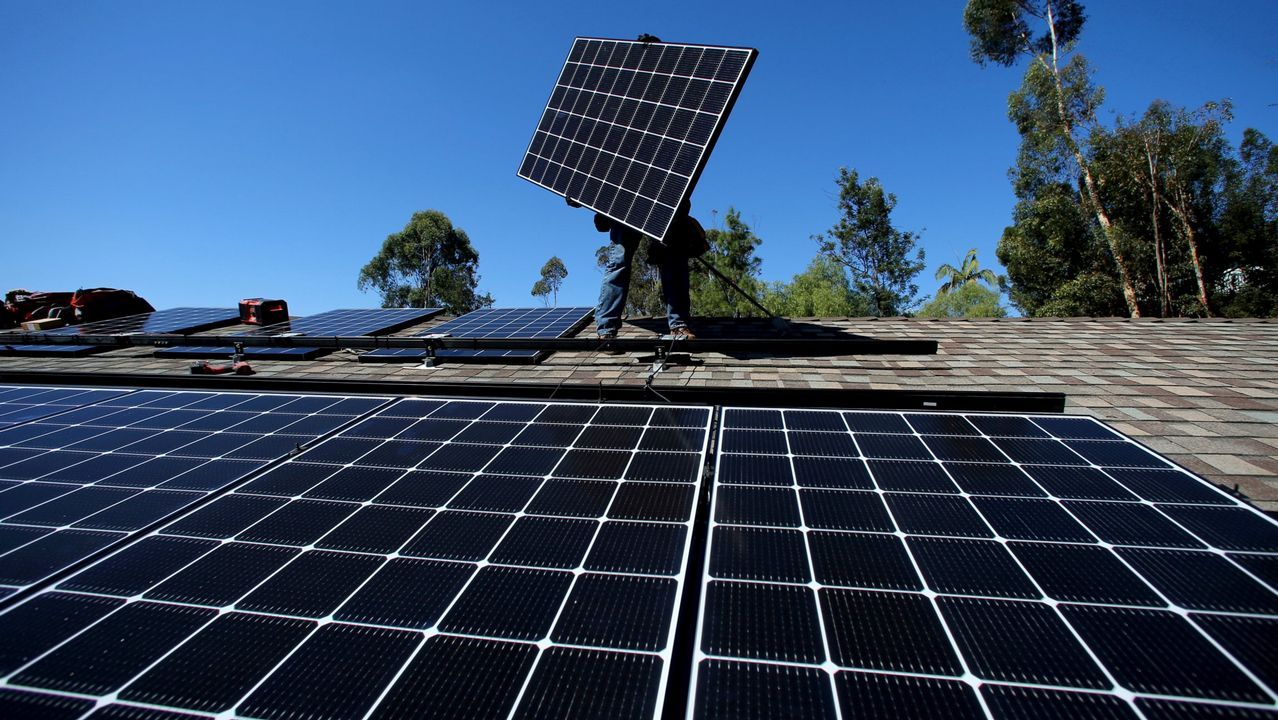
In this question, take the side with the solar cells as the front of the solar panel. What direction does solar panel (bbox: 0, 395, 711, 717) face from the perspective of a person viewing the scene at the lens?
facing the viewer

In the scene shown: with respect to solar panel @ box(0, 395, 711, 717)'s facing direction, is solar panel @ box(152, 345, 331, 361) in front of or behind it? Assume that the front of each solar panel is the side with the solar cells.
behind

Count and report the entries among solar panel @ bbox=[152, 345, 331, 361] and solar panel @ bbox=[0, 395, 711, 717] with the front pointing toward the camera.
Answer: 2

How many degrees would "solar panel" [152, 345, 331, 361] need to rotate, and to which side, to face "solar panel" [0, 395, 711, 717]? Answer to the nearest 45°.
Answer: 0° — it already faces it
